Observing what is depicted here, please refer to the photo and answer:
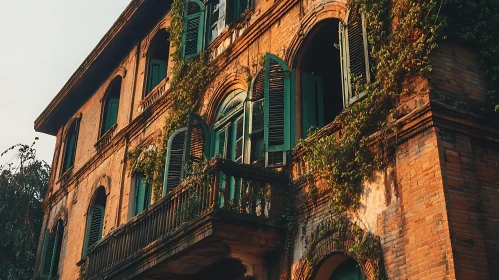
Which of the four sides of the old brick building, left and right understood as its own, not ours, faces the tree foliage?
right
